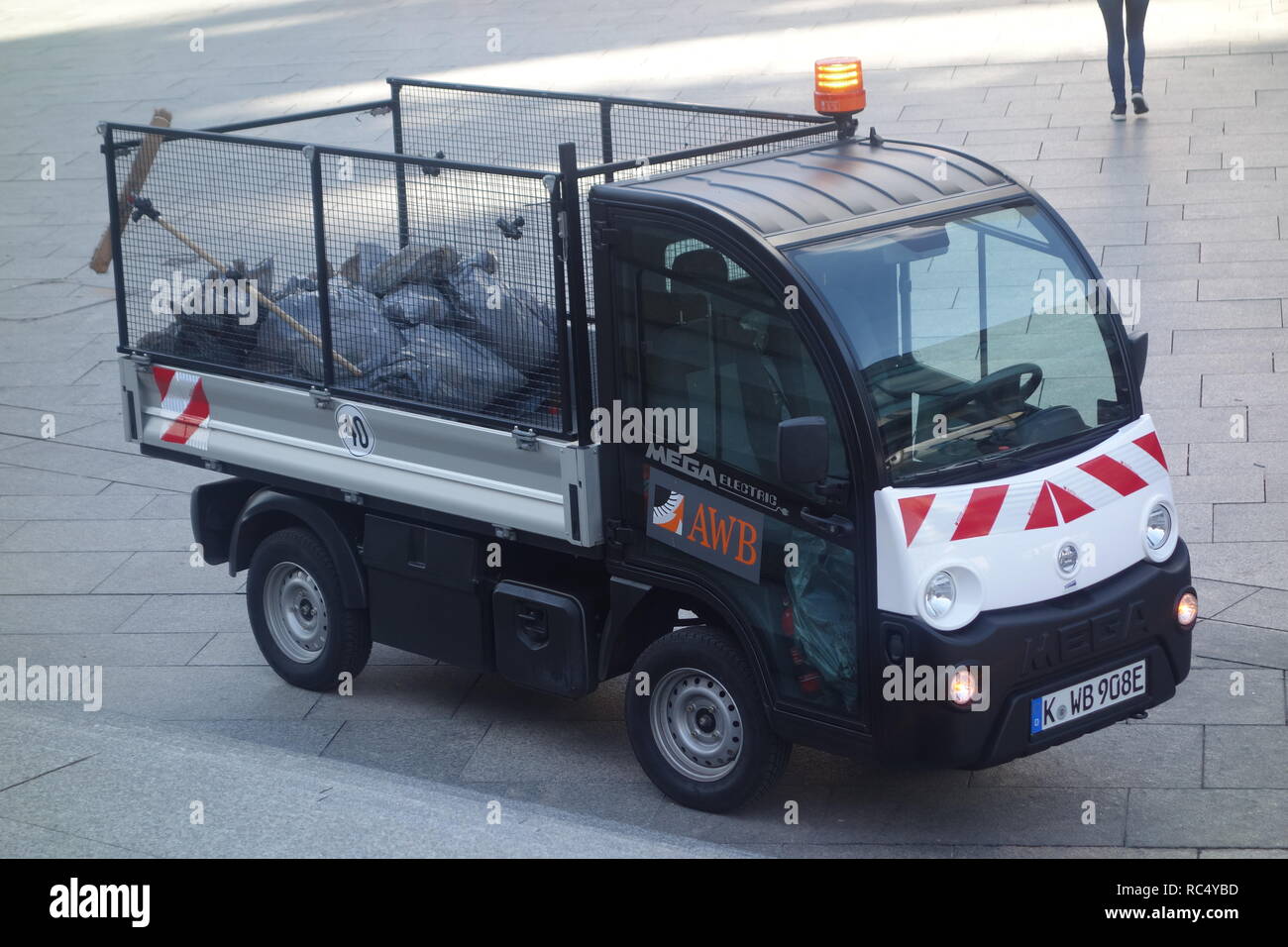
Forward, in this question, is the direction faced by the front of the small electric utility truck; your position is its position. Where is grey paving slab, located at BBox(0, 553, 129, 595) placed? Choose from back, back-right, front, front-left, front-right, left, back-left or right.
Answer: back

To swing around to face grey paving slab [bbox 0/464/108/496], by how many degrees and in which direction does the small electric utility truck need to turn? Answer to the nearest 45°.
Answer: approximately 180°

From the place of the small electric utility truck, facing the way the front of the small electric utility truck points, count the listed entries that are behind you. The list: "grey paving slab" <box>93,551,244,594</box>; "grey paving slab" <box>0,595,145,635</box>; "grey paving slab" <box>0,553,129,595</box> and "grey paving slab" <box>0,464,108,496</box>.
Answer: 4

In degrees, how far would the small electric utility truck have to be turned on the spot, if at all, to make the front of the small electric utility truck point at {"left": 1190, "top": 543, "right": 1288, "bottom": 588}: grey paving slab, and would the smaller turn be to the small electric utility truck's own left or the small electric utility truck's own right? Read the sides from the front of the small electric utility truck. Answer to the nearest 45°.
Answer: approximately 90° to the small electric utility truck's own left

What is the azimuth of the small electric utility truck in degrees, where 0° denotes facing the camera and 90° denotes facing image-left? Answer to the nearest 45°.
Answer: approximately 315°

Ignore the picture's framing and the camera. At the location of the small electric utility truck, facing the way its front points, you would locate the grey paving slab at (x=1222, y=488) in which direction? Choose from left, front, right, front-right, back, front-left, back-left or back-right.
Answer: left

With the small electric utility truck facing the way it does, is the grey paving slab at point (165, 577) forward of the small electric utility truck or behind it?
behind

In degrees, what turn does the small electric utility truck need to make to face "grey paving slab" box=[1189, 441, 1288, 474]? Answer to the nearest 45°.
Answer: approximately 90° to its left

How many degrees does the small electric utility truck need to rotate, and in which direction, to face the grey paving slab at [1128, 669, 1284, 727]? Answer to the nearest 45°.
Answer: approximately 45° to its left

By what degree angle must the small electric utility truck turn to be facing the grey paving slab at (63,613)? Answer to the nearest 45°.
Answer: approximately 180°

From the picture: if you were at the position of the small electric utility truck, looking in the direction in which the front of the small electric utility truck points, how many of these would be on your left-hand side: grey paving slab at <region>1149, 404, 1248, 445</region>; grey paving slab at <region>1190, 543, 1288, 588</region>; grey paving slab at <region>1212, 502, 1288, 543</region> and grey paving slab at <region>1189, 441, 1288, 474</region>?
4
